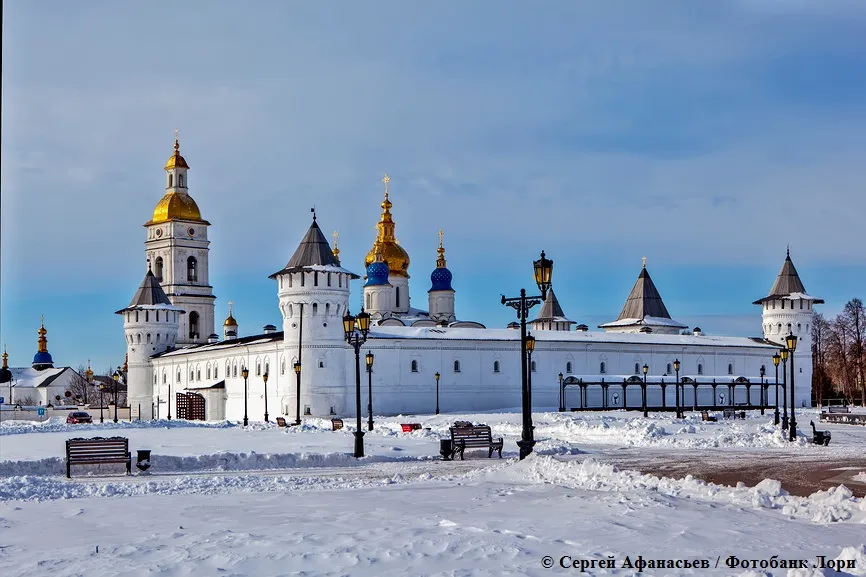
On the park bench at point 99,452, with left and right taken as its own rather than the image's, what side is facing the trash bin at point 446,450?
left

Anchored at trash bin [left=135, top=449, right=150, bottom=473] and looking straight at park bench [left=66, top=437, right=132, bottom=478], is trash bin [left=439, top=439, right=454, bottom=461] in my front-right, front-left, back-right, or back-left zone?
back-right

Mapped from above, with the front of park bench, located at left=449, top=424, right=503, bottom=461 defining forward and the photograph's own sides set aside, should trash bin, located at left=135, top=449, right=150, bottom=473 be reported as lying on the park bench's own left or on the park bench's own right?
on the park bench's own right

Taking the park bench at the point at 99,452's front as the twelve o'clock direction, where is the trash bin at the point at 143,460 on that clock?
The trash bin is roughly at 10 o'clock from the park bench.

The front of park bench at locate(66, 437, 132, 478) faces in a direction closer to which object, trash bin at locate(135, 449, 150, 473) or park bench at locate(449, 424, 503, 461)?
the trash bin

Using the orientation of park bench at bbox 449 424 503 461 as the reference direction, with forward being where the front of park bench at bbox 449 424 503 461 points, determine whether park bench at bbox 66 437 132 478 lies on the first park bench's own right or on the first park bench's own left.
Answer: on the first park bench's own right
